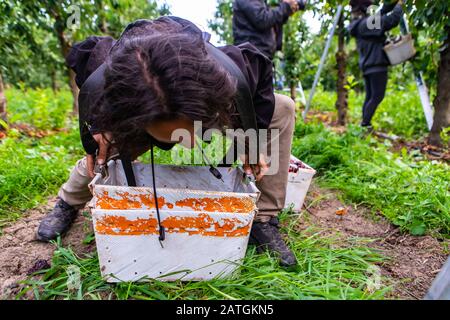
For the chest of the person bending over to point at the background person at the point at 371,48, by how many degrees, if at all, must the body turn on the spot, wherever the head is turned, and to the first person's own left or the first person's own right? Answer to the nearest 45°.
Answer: approximately 135° to the first person's own left

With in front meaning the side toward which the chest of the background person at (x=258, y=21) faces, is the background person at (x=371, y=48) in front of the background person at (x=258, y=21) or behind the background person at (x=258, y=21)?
in front

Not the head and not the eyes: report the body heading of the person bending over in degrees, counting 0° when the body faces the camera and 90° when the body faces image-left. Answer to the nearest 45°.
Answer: approximately 0°

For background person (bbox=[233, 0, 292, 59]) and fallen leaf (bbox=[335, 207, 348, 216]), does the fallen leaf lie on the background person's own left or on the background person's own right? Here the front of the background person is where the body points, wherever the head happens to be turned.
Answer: on the background person's own right

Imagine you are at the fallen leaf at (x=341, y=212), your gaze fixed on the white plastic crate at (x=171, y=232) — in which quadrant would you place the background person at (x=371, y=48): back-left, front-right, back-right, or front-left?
back-right

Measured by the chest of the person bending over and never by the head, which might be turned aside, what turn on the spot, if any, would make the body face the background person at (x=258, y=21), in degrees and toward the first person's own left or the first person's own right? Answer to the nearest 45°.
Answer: approximately 180°
